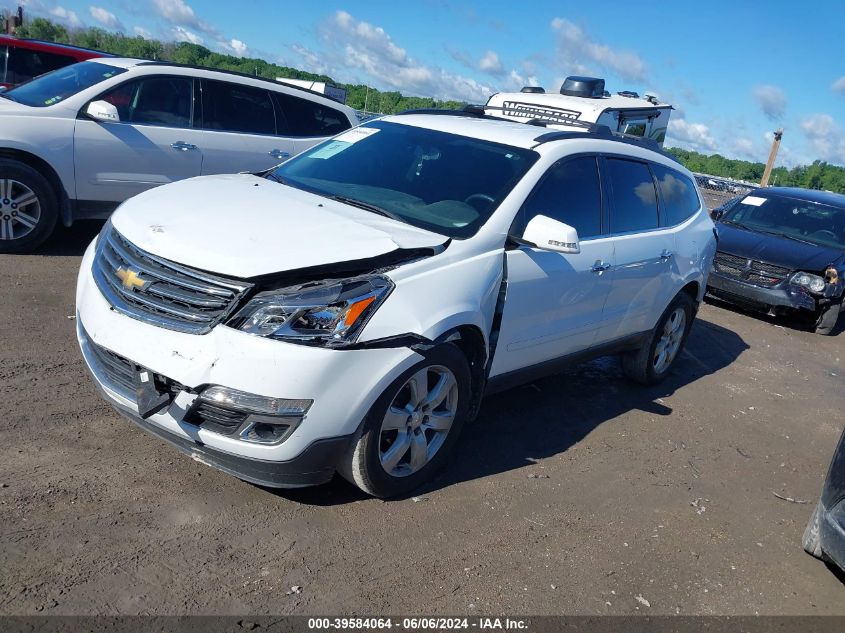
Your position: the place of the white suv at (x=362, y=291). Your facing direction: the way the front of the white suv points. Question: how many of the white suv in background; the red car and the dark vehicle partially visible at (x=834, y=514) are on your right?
2

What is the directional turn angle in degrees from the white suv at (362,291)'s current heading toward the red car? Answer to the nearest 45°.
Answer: approximately 90° to its right

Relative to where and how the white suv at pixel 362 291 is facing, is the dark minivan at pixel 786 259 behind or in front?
behind

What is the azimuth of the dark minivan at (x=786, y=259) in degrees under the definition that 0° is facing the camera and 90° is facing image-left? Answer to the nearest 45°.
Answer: approximately 45°

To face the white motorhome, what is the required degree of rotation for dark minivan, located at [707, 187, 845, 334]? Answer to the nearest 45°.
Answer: approximately 90° to its right

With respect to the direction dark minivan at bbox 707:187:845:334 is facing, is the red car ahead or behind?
ahead

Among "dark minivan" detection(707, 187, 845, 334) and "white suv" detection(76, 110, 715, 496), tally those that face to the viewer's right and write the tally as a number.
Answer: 0
